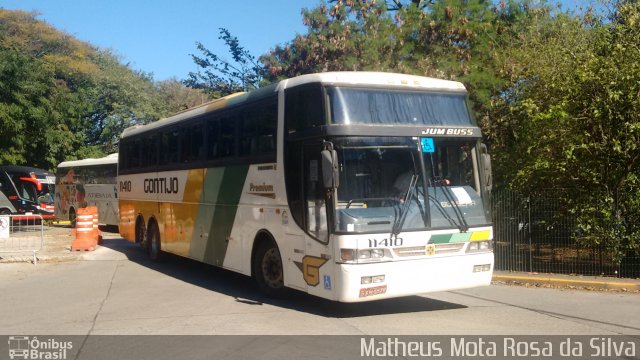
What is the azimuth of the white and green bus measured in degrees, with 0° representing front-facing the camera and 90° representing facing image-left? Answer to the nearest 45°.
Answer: approximately 315°

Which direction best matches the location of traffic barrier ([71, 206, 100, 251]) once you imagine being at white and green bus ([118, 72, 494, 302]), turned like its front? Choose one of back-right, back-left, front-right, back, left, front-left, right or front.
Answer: back

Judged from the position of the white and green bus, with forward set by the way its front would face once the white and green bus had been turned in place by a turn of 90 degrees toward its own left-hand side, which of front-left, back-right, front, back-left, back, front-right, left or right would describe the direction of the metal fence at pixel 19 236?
left

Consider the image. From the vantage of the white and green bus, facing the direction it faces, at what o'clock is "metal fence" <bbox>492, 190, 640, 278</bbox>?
The metal fence is roughly at 9 o'clock from the white and green bus.
